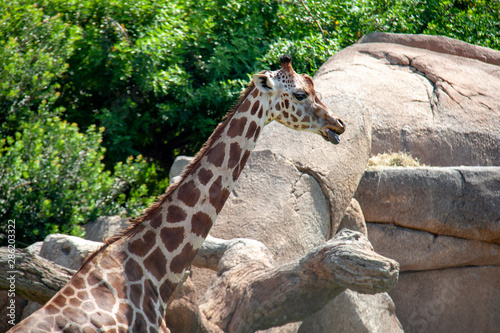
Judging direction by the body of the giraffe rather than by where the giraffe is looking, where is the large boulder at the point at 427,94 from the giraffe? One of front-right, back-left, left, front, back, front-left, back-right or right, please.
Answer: front-left

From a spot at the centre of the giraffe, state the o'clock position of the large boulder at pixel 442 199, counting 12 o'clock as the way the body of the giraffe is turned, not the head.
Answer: The large boulder is roughly at 11 o'clock from the giraffe.

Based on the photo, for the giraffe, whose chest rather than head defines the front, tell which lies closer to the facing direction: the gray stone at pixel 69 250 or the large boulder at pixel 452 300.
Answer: the large boulder

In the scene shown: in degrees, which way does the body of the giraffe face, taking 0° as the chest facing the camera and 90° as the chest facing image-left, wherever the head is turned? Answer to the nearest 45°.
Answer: approximately 270°

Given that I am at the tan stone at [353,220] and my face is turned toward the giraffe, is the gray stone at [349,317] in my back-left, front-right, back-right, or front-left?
front-left

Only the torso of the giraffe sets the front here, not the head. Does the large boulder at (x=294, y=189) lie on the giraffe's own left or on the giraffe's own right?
on the giraffe's own left

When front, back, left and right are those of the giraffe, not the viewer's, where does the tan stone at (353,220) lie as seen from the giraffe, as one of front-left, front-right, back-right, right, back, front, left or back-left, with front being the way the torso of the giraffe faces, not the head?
front-left

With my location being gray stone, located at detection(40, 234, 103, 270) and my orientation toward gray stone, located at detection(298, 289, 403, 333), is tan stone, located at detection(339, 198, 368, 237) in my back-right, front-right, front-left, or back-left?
front-left

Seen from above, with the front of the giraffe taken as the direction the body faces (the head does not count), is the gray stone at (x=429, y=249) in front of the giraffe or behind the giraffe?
in front
